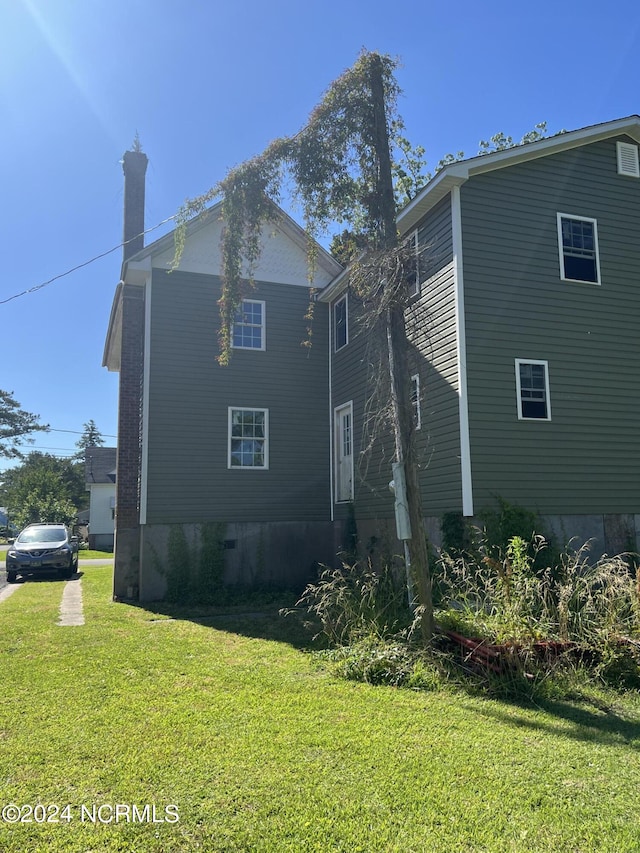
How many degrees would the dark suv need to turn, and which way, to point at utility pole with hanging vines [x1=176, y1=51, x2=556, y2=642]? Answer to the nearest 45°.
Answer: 0° — it already faces it

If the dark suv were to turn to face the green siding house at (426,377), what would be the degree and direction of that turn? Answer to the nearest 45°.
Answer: approximately 45° to its left

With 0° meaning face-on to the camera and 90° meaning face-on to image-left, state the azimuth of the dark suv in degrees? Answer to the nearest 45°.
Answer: approximately 0°

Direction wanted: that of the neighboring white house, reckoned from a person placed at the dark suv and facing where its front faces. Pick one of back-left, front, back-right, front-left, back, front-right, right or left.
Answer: back

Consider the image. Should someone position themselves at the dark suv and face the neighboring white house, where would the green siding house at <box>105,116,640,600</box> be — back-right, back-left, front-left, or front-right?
back-right

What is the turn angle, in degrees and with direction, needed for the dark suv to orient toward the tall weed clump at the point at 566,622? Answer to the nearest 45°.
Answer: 0° — it already faces it
